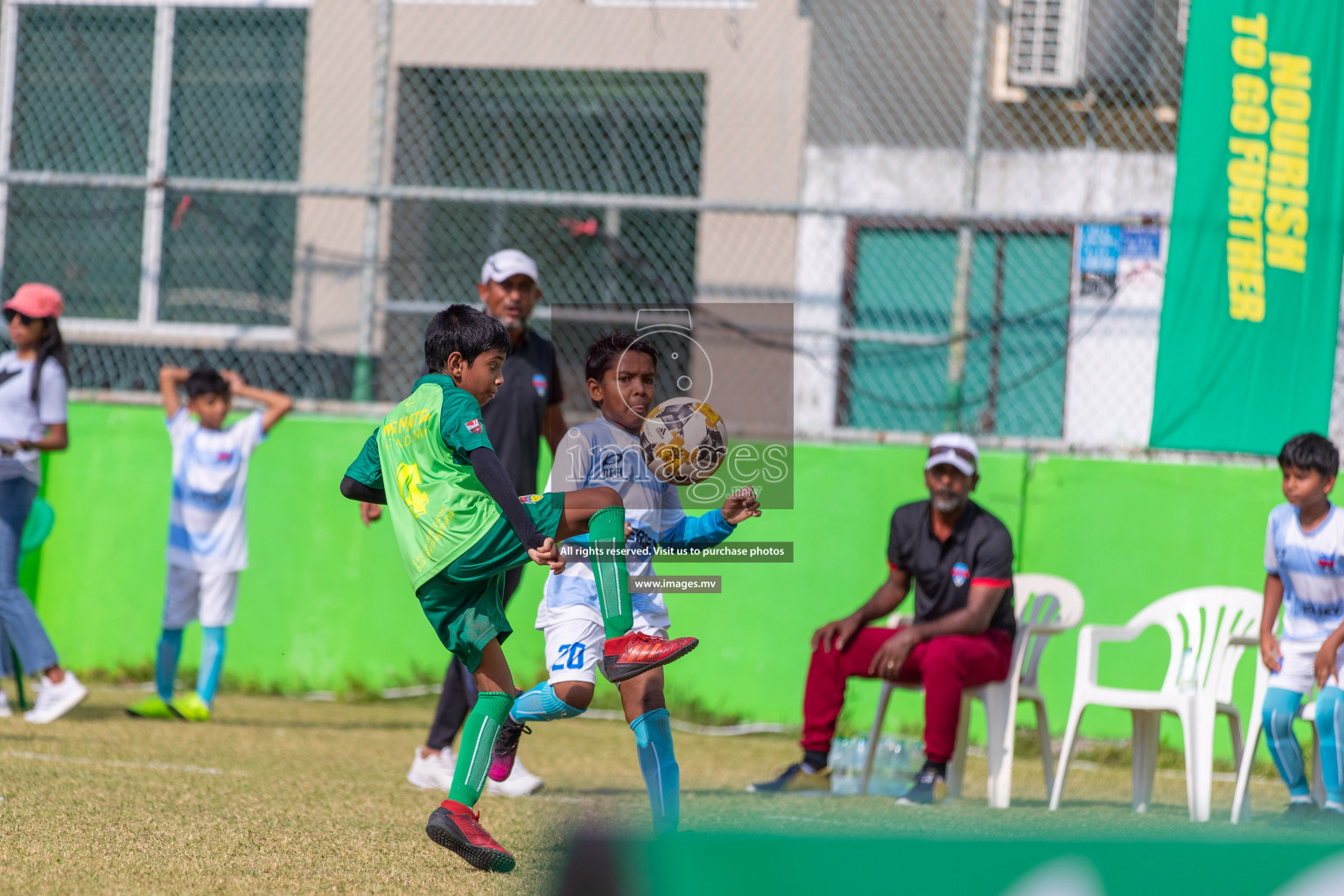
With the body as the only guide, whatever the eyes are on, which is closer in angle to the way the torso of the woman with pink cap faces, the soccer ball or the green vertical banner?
the soccer ball

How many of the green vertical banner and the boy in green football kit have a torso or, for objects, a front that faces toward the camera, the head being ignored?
1

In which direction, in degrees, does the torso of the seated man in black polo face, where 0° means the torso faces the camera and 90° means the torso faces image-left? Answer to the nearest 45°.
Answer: approximately 45°

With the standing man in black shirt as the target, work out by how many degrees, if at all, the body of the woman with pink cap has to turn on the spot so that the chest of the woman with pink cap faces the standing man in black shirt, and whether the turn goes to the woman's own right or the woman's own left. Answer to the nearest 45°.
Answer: approximately 90° to the woman's own left

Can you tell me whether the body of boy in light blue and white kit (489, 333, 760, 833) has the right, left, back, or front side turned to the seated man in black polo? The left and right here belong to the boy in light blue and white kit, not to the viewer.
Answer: left

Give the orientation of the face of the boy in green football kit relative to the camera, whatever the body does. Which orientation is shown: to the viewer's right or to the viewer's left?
to the viewer's right

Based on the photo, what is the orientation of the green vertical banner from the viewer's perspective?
toward the camera

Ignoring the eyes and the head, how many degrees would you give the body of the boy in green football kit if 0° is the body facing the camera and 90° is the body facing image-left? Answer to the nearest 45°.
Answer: approximately 225°

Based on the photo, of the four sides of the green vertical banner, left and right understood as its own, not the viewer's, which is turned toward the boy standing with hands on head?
right

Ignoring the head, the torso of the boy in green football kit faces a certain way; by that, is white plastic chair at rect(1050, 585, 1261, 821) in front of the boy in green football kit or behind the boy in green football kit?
in front

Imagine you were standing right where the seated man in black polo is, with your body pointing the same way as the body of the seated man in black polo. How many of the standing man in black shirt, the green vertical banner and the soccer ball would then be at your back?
1

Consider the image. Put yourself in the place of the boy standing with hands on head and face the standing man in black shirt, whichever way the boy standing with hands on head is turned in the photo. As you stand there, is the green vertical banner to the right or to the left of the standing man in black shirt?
left
